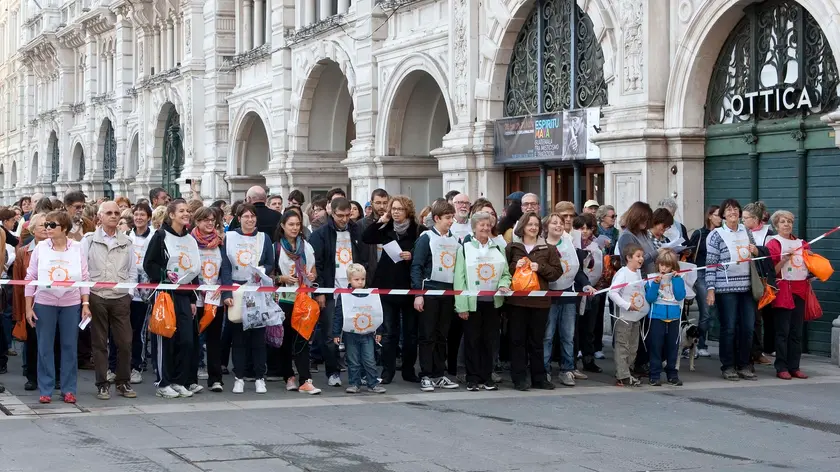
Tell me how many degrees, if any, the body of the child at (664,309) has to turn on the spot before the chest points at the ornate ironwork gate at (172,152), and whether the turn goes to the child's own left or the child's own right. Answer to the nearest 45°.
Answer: approximately 135° to the child's own right

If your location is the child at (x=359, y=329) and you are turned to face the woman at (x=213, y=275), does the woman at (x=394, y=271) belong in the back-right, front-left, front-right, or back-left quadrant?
back-right

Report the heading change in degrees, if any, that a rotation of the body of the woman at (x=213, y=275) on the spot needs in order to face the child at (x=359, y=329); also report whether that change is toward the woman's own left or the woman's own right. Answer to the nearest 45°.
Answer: approximately 90° to the woman's own left

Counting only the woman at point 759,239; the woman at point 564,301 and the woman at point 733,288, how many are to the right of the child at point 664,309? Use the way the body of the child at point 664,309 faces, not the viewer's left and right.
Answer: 1

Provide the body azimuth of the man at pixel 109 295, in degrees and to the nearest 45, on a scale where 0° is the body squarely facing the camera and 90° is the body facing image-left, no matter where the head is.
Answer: approximately 0°

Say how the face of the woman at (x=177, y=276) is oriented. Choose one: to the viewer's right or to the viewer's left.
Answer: to the viewer's right
